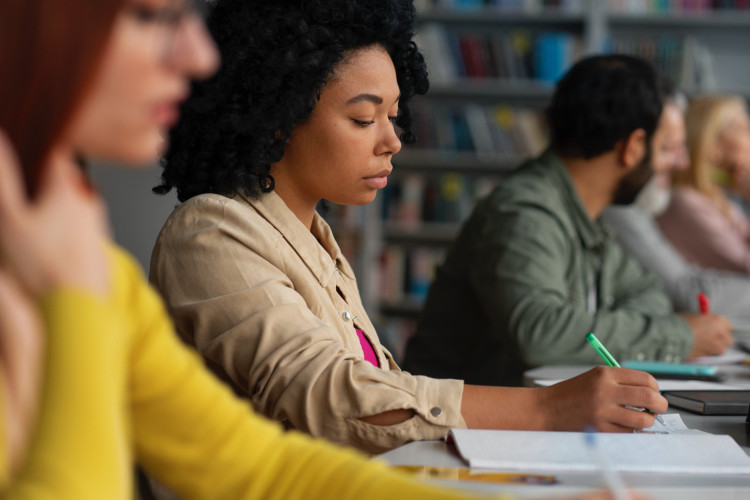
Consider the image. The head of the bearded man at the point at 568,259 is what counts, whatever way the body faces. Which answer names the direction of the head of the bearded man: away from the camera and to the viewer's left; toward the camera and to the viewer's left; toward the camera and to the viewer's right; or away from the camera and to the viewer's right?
away from the camera and to the viewer's right

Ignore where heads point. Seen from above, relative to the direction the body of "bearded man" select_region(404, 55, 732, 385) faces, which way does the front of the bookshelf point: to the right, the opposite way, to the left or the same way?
to the right

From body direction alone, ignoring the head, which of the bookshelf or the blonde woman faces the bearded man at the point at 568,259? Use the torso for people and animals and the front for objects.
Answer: the bookshelf

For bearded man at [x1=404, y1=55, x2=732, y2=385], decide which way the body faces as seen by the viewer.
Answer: to the viewer's right

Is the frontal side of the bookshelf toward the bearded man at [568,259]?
yes

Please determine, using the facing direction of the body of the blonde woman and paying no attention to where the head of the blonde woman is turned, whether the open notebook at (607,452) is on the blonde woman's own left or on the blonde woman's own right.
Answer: on the blonde woman's own right

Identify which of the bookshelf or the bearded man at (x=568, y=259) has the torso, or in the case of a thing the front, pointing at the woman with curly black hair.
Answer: the bookshelf

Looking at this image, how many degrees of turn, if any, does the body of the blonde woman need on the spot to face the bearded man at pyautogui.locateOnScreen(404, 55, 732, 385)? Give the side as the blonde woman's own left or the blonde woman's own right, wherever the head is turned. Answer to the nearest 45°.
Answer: approximately 90° to the blonde woman's own right

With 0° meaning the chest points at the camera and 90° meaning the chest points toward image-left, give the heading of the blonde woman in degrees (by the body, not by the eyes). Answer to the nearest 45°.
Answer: approximately 270°

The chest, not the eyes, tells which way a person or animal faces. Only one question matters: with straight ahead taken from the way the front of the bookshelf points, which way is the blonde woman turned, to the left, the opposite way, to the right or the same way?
to the left

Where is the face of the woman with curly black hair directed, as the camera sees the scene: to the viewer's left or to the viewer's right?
to the viewer's right

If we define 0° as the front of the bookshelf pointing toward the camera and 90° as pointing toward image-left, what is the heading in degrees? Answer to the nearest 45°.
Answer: approximately 0°
